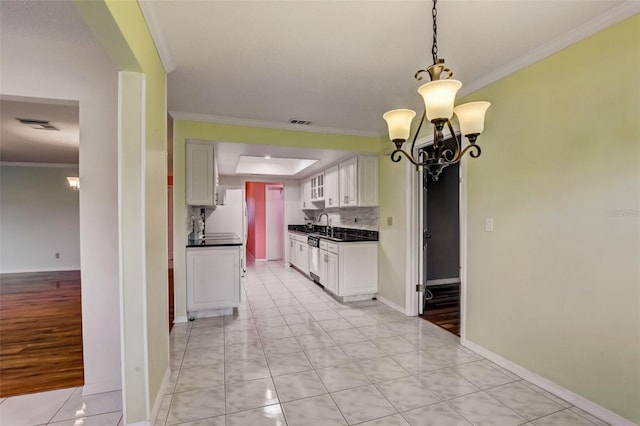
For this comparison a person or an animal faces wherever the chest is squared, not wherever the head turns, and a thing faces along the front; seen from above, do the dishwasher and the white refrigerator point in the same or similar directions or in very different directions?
very different directions

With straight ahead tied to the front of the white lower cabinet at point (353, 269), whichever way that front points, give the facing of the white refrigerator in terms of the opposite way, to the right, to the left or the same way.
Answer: the opposite way

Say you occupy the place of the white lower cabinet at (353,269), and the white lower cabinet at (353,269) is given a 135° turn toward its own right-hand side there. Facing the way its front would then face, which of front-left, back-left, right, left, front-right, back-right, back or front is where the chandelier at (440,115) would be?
back-right

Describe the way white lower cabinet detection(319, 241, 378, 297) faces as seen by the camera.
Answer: facing to the left of the viewer

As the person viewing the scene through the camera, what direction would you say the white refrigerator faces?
facing to the right of the viewer

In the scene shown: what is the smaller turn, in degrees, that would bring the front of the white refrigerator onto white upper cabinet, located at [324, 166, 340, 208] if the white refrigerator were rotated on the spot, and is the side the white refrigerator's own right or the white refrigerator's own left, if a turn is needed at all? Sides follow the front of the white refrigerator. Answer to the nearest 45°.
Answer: approximately 45° to the white refrigerator's own right

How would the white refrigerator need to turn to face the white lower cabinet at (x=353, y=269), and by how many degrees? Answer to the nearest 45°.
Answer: approximately 45° to its right

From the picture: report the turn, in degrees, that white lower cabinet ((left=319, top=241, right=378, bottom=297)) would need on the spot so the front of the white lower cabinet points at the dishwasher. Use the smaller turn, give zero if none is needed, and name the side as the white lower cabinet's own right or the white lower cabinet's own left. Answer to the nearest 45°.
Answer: approximately 45° to the white lower cabinet's own right

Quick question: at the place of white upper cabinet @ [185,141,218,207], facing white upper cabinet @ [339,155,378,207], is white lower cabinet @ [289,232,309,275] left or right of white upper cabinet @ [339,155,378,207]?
left

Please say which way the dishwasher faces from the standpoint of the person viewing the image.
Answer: facing to the left of the viewer
